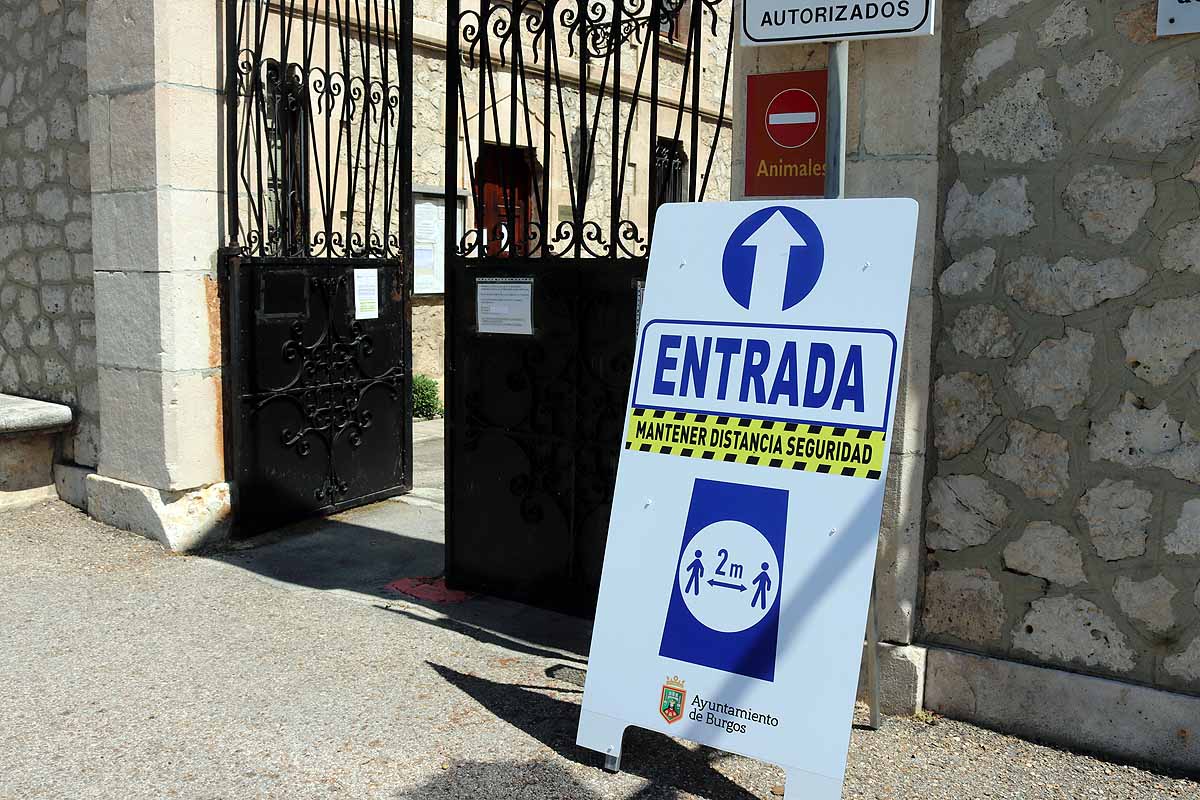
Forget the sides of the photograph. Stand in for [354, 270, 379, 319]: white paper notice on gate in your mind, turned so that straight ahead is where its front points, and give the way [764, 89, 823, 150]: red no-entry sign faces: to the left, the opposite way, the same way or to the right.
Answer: the same way

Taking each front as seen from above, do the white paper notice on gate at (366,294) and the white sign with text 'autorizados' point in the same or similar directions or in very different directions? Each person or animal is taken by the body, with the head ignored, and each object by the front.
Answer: same or similar directions

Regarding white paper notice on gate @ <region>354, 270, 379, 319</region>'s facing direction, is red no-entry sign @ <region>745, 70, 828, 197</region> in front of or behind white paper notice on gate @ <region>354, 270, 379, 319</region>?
in front

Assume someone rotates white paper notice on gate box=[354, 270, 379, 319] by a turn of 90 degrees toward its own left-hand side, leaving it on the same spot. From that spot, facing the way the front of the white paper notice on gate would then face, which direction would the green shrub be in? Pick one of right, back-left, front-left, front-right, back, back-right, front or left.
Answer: left

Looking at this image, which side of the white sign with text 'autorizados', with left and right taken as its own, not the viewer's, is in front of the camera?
front

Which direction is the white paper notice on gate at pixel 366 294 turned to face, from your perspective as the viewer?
facing the viewer

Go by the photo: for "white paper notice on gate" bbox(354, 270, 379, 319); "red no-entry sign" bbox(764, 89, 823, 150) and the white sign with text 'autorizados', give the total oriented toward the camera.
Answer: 3

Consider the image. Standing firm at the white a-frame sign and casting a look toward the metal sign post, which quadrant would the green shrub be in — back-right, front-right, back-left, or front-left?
front-left

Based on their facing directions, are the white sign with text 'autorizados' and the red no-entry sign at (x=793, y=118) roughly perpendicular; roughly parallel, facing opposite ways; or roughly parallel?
roughly parallel

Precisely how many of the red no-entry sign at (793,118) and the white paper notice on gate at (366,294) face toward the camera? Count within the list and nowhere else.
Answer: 2

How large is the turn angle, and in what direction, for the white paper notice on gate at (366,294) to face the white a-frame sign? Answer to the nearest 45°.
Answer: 0° — it already faces it

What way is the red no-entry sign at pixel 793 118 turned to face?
toward the camera
